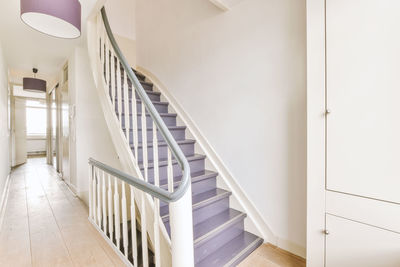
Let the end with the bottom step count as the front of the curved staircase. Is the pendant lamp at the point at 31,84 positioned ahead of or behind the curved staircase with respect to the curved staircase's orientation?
behind

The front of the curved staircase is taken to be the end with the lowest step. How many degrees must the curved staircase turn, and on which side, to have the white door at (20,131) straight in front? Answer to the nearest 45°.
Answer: approximately 180°

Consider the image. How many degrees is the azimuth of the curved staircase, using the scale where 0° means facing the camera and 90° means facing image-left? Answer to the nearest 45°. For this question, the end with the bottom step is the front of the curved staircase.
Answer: approximately 315°

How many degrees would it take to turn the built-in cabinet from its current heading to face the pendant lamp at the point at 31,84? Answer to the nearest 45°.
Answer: approximately 45° to its right

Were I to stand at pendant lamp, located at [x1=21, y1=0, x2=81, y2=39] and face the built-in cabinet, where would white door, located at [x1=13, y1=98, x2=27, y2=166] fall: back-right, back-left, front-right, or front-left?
back-left

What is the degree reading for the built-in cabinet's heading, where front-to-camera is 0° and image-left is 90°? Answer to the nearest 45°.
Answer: approximately 45°
